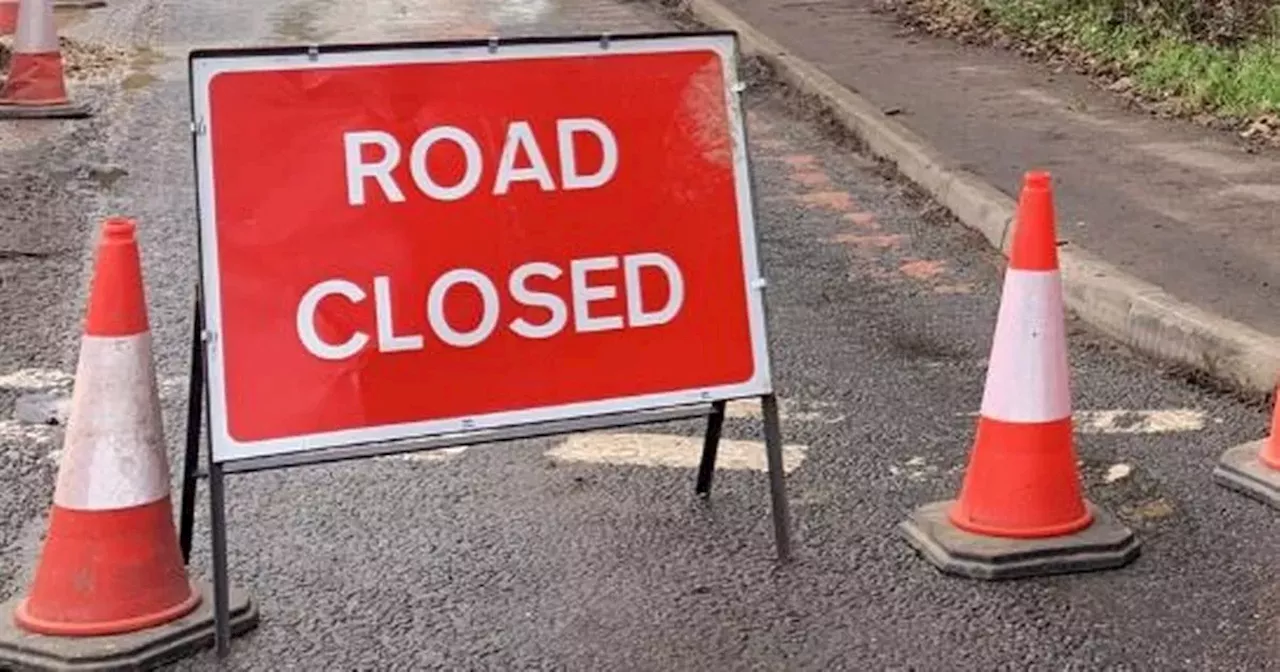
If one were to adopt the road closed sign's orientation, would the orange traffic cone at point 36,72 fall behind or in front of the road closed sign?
behind

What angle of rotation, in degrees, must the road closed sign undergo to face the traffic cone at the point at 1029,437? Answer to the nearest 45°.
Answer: approximately 90° to its left

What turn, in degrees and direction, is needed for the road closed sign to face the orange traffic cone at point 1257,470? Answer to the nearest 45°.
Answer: approximately 90° to its left

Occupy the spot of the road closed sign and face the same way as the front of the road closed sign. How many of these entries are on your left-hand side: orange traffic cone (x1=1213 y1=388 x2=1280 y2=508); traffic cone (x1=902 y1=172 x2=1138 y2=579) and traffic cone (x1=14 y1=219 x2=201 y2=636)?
2

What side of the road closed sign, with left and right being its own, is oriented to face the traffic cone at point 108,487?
right

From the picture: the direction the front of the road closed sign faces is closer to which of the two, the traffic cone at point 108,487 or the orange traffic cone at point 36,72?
the traffic cone

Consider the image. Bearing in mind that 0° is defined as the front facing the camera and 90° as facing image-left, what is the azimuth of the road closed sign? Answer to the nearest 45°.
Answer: approximately 0°
